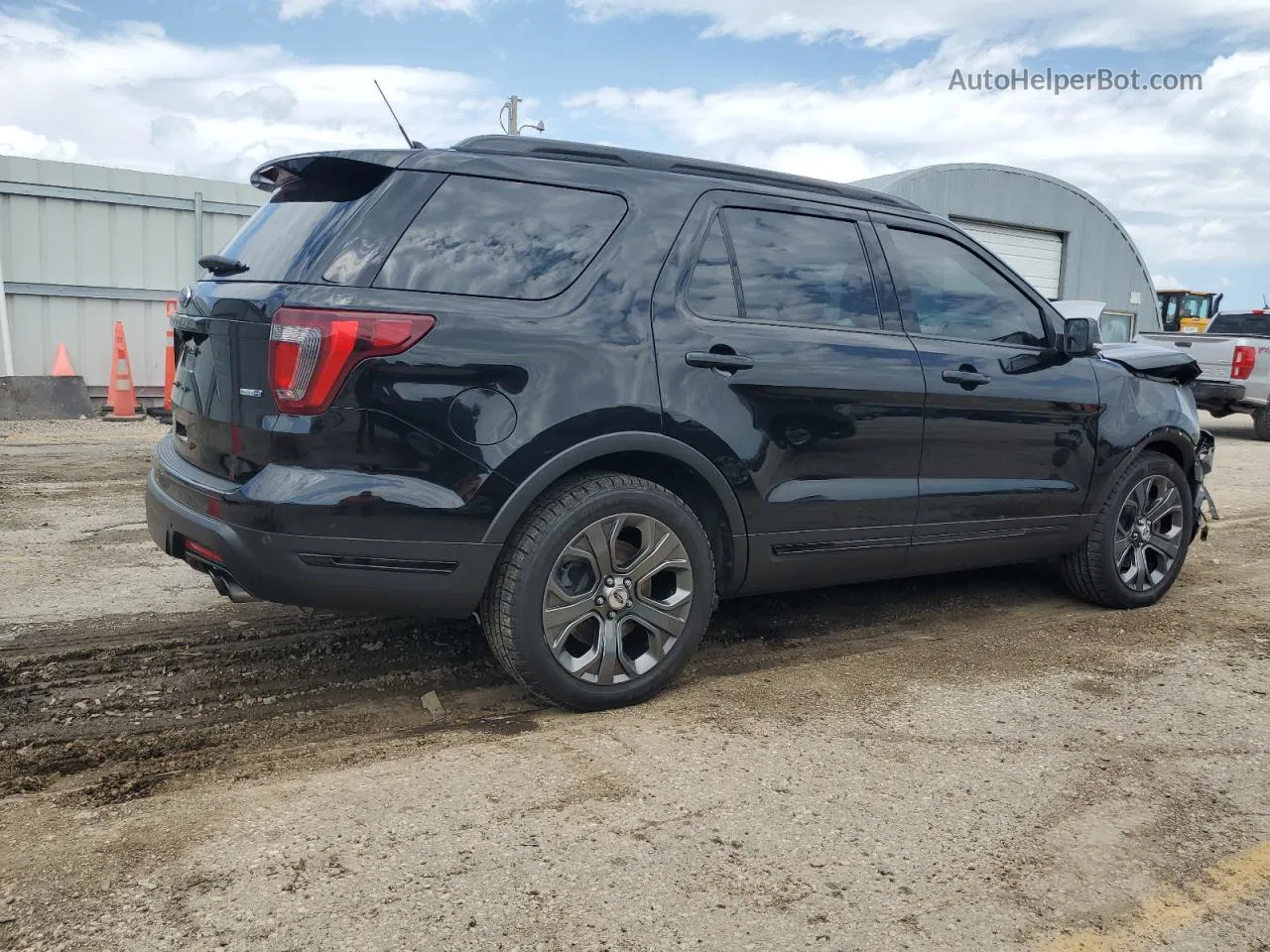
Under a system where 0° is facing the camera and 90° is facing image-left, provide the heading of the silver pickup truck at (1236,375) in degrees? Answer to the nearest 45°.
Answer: approximately 225°

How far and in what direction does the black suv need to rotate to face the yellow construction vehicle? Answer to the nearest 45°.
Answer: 0° — it already faces it

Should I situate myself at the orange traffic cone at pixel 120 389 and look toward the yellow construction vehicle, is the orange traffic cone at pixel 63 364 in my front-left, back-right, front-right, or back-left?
back-left

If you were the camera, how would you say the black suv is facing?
facing away from the viewer and to the right of the viewer

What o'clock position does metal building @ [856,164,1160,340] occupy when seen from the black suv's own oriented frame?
The metal building is roughly at 11 o'clock from the black suv.

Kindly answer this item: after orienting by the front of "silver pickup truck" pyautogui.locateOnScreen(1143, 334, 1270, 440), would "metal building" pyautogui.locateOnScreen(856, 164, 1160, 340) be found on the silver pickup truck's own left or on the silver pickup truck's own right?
on the silver pickup truck's own left
